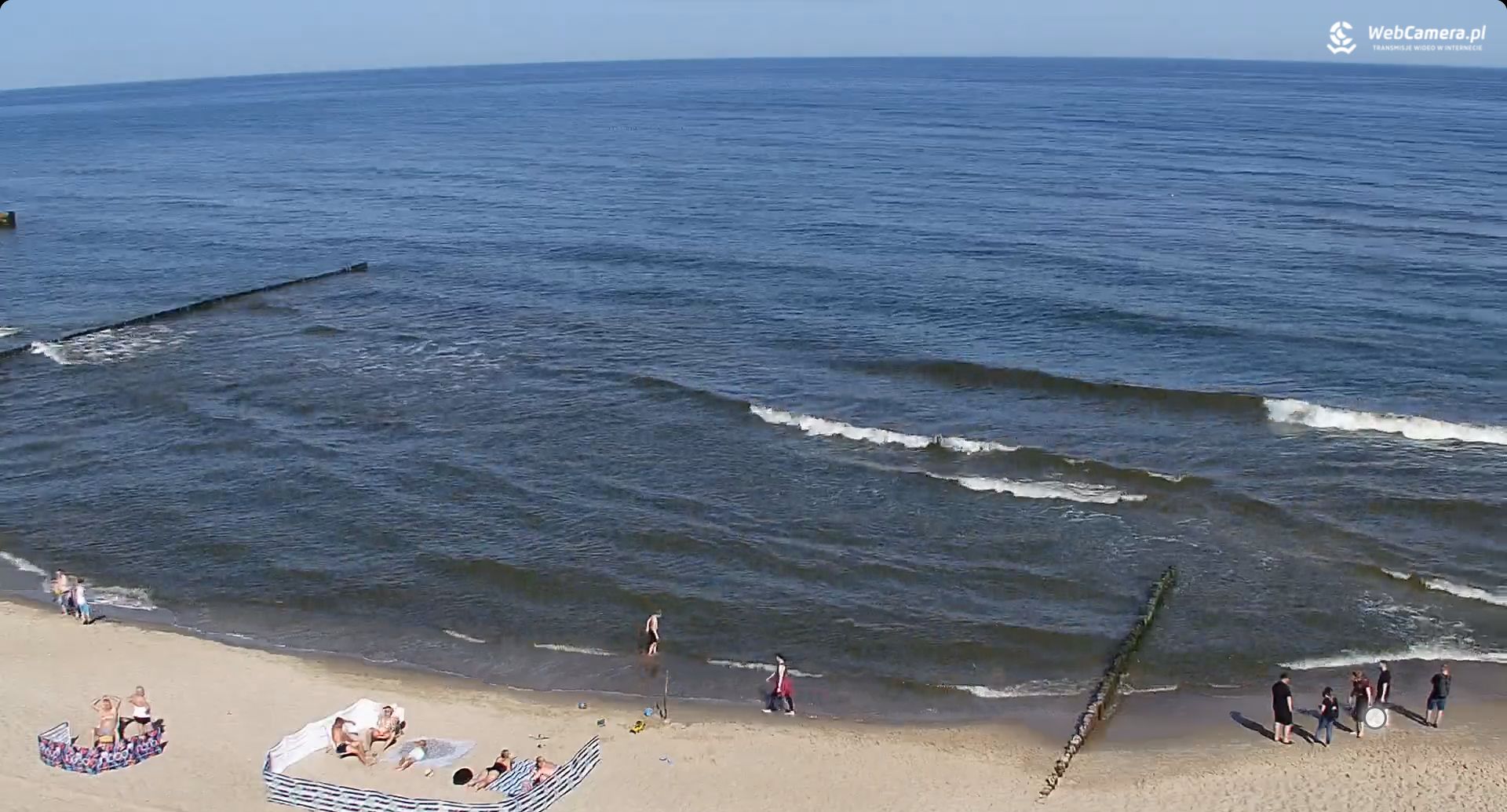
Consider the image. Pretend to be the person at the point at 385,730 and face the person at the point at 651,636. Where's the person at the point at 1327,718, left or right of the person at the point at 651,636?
right

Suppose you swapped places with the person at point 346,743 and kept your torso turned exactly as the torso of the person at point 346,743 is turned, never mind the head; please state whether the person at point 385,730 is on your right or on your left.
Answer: on your left

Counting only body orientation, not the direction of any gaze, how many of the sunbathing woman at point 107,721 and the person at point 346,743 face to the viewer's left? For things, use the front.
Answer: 0

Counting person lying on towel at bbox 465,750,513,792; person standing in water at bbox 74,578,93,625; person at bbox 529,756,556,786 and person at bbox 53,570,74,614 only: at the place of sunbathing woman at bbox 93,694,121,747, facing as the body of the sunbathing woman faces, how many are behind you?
2

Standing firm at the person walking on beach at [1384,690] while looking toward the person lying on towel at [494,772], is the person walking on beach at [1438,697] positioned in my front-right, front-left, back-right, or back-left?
back-left

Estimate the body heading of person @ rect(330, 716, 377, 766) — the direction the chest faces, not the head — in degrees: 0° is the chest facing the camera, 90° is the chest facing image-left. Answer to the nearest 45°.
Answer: approximately 315°

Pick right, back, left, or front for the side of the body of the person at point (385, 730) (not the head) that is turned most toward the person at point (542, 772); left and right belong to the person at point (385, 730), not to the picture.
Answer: left

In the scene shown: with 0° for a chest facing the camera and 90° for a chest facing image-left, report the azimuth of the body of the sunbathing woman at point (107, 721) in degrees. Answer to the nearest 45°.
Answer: approximately 0°

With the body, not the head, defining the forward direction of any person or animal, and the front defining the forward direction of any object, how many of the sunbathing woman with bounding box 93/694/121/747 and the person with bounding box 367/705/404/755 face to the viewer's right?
0
